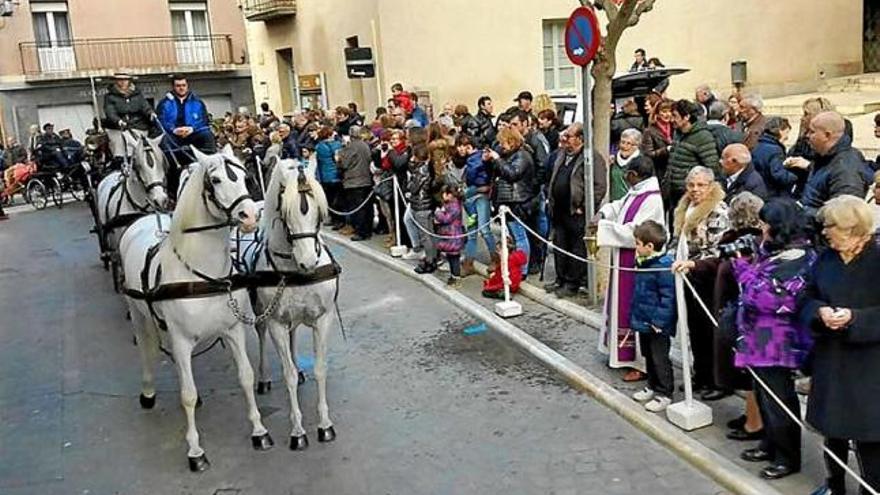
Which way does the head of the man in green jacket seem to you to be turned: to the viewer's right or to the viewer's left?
to the viewer's left

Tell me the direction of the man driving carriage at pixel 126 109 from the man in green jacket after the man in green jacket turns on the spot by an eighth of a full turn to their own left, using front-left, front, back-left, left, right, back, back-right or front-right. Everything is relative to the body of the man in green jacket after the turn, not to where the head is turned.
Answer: front-right

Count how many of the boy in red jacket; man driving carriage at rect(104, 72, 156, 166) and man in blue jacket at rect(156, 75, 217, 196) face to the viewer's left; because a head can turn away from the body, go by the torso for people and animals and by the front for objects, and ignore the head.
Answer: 1

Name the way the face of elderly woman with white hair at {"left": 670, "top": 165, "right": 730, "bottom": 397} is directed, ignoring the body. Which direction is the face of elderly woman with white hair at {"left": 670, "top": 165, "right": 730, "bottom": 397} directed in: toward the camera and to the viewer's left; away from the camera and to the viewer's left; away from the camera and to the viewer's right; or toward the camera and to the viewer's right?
toward the camera and to the viewer's left

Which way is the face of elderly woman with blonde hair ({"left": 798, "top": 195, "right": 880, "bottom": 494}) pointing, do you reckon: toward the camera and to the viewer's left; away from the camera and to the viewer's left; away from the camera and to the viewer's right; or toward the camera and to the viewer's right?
toward the camera and to the viewer's left

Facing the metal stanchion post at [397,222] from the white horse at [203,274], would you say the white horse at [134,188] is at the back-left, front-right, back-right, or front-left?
front-left

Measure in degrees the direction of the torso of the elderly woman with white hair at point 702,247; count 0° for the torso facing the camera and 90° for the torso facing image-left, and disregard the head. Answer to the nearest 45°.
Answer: approximately 45°

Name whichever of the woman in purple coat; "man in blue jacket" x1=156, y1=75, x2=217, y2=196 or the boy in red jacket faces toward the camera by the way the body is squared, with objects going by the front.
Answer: the man in blue jacket

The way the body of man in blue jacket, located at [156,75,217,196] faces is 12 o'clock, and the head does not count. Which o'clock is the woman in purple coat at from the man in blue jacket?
The woman in purple coat is roughly at 11 o'clock from the man in blue jacket.

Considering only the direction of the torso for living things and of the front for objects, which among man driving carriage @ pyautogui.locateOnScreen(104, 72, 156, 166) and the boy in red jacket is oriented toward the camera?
the man driving carriage

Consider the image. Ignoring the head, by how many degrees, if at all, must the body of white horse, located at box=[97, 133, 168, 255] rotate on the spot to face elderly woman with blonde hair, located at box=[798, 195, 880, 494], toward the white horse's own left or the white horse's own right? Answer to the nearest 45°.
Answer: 0° — it already faces them

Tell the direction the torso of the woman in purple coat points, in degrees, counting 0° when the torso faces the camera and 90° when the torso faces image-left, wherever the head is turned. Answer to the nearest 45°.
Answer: approximately 90°

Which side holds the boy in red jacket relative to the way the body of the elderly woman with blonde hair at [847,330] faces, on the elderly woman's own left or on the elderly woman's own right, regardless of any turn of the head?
on the elderly woman's own right

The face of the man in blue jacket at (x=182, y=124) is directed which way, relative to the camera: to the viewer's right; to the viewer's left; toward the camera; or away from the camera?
toward the camera

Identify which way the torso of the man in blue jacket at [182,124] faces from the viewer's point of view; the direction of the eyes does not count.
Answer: toward the camera
